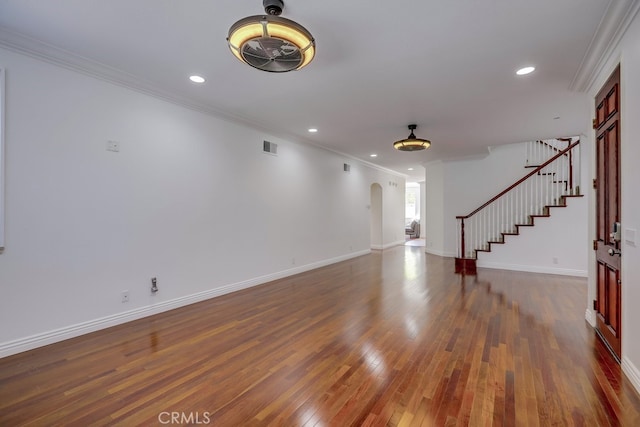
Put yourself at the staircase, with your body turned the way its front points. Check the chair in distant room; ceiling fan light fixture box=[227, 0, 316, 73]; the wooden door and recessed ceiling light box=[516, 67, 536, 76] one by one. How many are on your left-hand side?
3

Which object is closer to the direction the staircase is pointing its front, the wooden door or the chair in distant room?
the chair in distant room

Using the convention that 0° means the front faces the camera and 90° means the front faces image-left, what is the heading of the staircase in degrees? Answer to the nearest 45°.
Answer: approximately 90°

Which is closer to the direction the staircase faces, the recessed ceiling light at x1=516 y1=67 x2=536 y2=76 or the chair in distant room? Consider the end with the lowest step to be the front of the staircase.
the chair in distant room

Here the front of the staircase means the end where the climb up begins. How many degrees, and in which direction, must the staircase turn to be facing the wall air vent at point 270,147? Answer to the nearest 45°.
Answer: approximately 45° to its left

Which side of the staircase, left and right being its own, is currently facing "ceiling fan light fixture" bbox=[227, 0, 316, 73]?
left

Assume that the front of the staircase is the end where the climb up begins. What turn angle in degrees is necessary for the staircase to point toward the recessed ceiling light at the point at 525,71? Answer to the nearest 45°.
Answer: approximately 90° to its left

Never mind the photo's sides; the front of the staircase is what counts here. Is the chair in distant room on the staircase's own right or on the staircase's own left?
on the staircase's own right

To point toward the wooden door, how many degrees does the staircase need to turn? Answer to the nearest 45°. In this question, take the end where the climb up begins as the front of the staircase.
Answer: approximately 90° to its left

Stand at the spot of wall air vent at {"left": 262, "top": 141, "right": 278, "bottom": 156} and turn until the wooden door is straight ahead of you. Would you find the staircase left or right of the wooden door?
left
